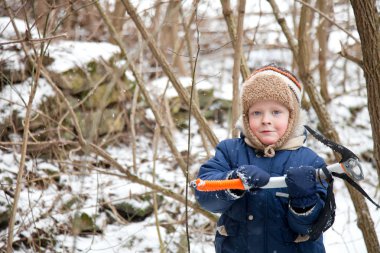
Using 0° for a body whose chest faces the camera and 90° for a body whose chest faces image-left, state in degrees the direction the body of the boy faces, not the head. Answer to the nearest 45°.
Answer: approximately 0°
